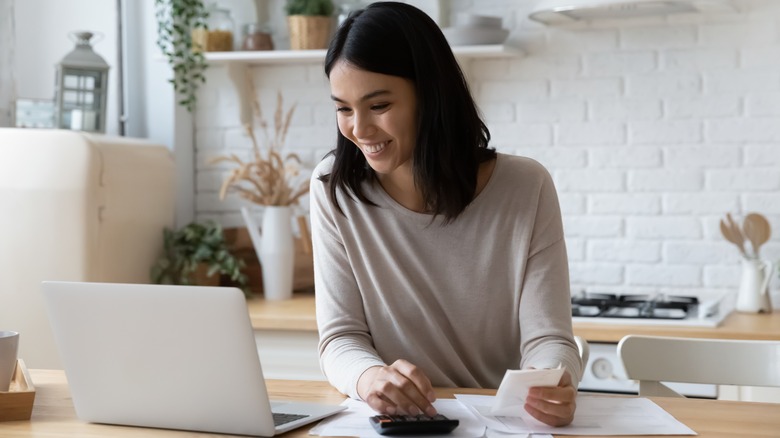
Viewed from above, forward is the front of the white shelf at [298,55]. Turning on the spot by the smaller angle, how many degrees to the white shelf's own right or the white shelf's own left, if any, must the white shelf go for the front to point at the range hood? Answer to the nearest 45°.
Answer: approximately 90° to the white shelf's own left

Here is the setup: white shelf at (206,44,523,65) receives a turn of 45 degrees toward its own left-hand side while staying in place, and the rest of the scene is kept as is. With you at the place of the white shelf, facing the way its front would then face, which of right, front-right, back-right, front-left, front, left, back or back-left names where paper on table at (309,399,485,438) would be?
front-right

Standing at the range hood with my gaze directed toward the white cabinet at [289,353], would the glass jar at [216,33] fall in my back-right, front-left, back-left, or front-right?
front-right

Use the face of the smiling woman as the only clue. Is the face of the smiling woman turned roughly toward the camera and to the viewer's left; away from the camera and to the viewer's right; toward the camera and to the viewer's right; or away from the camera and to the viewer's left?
toward the camera and to the viewer's left

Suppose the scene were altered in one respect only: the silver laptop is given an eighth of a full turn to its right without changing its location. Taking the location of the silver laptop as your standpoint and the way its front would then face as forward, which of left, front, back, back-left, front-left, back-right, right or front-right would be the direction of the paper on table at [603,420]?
front

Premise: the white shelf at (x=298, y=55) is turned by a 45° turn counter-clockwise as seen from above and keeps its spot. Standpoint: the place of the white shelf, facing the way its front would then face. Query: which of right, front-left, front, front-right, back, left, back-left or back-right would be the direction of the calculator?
front-right

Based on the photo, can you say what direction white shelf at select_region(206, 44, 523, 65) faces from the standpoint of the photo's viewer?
facing the viewer

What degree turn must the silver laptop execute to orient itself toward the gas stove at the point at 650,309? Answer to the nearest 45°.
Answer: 0° — it already faces it

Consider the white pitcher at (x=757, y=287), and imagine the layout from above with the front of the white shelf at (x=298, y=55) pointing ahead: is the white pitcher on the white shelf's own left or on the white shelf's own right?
on the white shelf's own left

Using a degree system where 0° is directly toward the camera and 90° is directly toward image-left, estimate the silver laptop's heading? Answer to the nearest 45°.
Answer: approximately 225°

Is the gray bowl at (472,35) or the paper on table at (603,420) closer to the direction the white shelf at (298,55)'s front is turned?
the paper on table

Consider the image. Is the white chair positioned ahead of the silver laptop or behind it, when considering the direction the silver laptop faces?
ahead

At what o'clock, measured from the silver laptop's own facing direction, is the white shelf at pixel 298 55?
The white shelf is roughly at 11 o'clock from the silver laptop.

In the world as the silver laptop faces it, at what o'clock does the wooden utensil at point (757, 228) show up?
The wooden utensil is roughly at 12 o'clock from the silver laptop.

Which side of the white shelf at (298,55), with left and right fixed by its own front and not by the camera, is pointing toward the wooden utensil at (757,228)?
left

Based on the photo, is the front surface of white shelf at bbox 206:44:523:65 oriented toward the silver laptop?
yes

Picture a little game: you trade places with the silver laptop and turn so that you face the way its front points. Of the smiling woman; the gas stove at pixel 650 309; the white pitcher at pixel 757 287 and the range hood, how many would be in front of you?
4

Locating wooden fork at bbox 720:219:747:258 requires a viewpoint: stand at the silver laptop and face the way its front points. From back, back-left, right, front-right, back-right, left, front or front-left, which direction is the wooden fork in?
front

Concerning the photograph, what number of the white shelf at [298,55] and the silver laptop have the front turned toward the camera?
1
